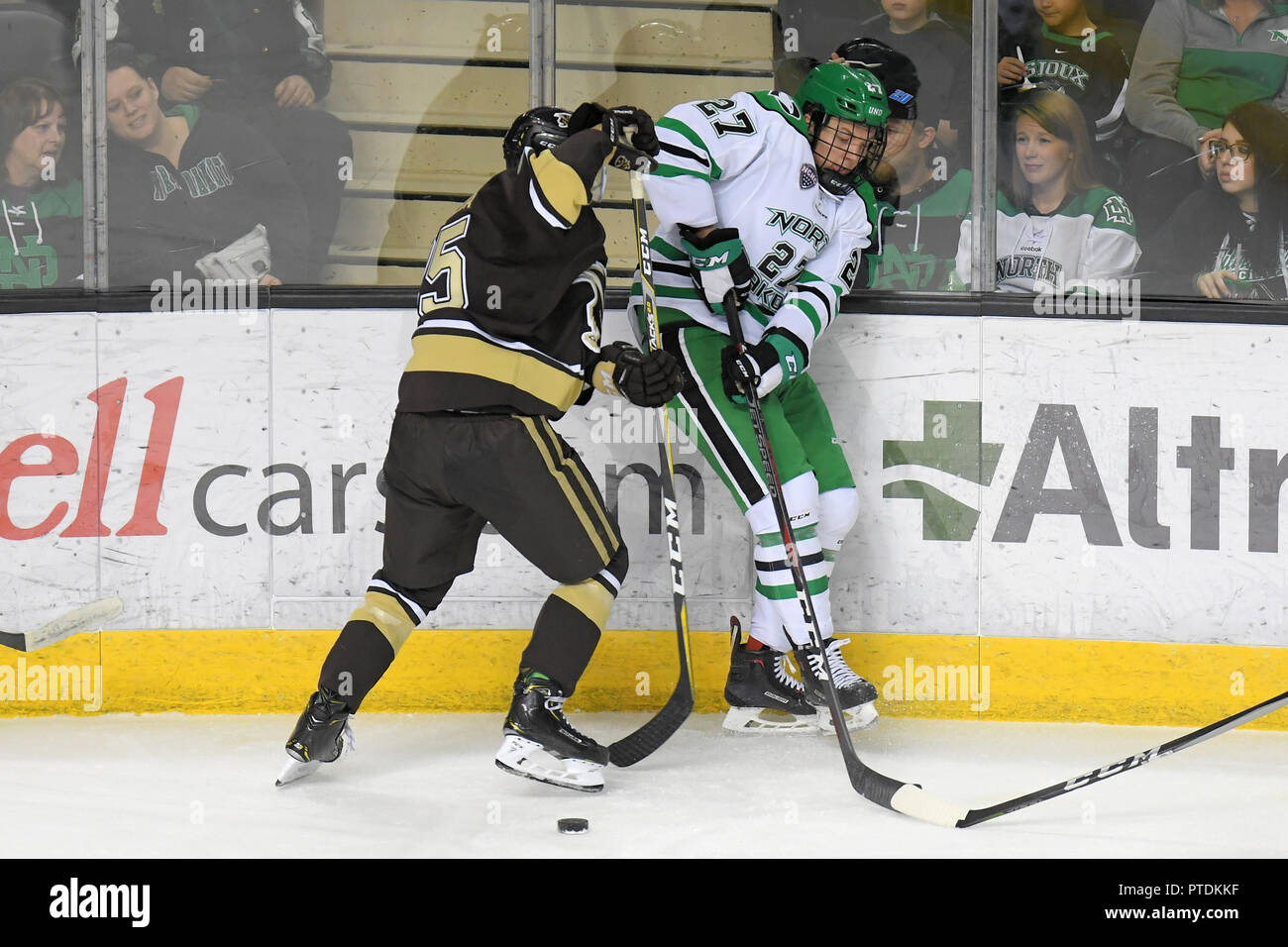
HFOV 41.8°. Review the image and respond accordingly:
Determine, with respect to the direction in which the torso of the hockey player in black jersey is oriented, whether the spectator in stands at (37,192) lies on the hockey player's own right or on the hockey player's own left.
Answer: on the hockey player's own left

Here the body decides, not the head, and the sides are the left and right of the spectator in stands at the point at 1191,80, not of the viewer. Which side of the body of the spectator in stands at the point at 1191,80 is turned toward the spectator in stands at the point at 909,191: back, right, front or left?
right

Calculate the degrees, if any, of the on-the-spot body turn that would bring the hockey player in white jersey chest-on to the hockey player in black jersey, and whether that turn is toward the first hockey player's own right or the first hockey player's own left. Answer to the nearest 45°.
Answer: approximately 90° to the first hockey player's own right

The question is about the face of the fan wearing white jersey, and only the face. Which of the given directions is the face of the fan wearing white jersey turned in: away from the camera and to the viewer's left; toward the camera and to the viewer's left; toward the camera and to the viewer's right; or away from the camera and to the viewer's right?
toward the camera and to the viewer's left

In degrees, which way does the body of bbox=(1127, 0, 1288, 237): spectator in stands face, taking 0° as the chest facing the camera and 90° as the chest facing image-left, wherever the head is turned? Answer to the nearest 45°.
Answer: approximately 0°

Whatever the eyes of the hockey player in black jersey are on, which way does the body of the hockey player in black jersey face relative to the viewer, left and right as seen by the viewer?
facing away from the viewer and to the right of the viewer

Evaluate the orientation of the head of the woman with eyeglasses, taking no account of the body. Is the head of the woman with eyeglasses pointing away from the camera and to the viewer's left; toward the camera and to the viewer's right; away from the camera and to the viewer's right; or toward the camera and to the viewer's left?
toward the camera and to the viewer's left

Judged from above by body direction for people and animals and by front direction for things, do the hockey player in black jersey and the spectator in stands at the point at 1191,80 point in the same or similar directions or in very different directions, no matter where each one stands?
very different directions

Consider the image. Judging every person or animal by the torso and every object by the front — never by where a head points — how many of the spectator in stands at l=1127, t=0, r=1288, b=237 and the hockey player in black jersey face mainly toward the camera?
1

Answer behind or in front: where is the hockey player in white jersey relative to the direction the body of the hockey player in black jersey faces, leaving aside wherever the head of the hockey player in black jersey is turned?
in front
